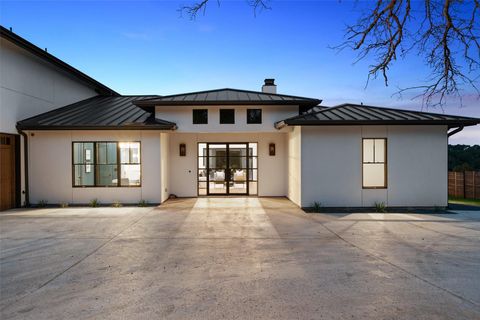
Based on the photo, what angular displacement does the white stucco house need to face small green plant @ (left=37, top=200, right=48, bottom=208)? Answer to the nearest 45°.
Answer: approximately 90° to its right

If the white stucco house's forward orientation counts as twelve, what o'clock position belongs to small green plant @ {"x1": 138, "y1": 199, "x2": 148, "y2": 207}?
The small green plant is roughly at 1 o'clock from the white stucco house.

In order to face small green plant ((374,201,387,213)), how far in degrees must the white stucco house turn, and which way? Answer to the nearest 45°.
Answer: approximately 90° to its left

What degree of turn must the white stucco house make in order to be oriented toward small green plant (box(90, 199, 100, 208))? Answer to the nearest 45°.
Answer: approximately 90° to its right

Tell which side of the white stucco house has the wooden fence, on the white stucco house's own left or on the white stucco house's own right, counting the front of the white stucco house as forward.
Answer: on the white stucco house's own left

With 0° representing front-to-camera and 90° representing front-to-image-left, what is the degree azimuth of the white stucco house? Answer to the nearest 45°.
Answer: approximately 0°
